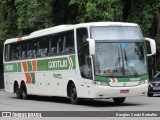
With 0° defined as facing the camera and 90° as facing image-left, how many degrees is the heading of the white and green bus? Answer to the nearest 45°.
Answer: approximately 315°
